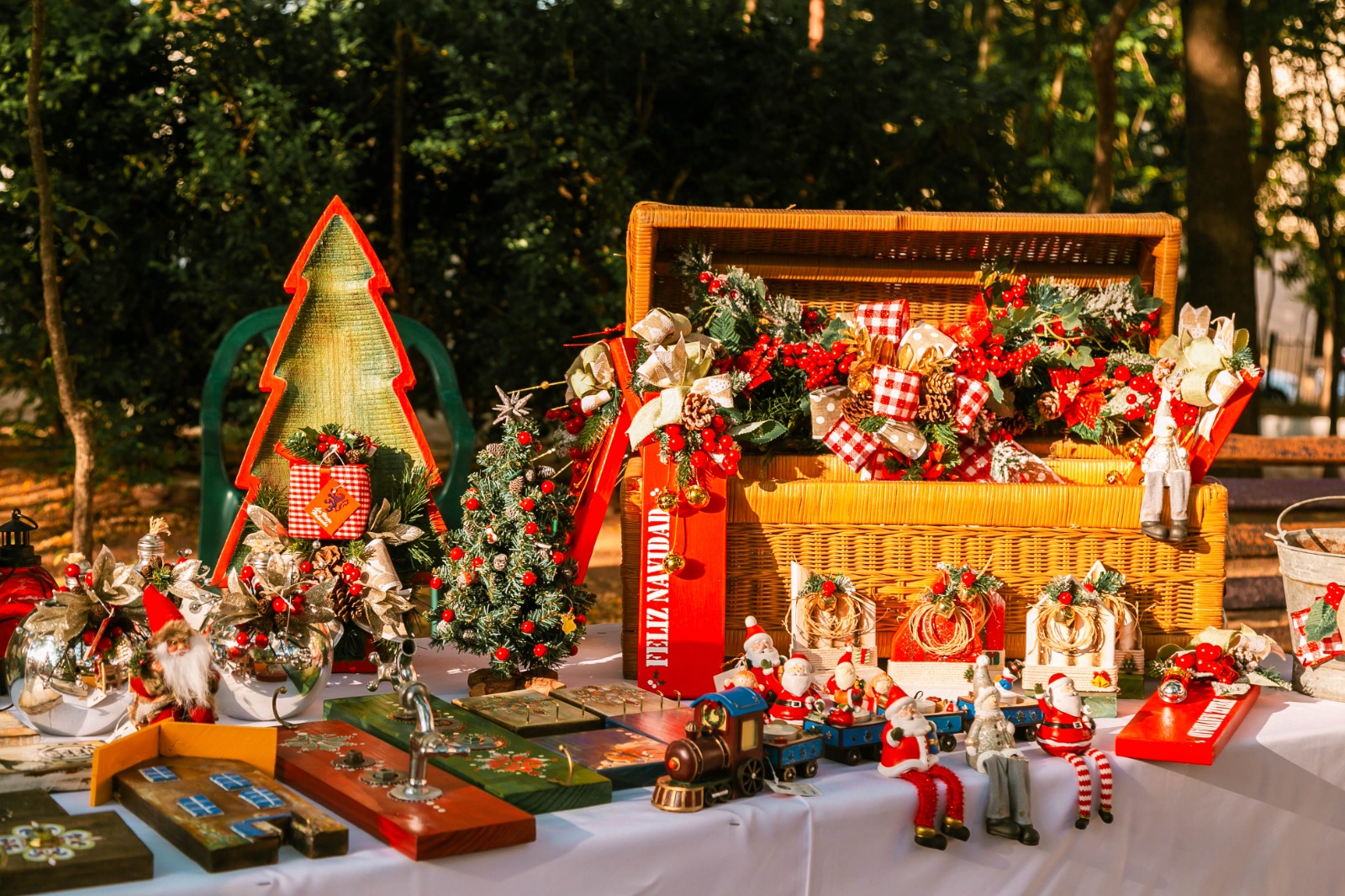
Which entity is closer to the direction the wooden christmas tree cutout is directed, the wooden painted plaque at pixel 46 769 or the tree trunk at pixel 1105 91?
the wooden painted plaque

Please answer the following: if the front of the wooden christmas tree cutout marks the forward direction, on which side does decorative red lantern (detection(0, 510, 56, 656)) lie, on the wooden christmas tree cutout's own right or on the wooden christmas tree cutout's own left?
on the wooden christmas tree cutout's own right

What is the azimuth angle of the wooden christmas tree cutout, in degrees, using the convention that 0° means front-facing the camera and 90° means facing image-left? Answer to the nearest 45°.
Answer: approximately 0°

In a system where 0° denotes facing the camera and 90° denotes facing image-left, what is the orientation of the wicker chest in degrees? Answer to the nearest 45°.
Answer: approximately 0°

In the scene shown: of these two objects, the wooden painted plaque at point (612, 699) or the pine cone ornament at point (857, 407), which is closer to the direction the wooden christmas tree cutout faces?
the wooden painted plaque

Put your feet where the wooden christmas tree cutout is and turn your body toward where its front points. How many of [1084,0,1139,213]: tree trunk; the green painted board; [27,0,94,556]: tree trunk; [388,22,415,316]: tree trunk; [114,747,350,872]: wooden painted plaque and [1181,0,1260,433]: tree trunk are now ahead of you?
2

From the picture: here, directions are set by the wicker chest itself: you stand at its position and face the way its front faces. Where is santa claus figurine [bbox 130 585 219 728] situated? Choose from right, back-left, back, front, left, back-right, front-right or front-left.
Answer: front-right

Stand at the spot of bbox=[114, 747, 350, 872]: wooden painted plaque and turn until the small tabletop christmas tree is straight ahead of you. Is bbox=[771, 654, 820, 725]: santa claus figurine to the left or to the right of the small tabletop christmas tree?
right

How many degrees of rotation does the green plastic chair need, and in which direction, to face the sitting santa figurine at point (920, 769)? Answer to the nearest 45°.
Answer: approximately 45° to its left

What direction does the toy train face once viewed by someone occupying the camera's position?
facing the viewer and to the left of the viewer

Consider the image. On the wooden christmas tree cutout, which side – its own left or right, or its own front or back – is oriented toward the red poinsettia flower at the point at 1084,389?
left

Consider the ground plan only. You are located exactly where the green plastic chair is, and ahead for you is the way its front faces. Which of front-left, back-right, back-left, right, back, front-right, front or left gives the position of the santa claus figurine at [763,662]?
front-left

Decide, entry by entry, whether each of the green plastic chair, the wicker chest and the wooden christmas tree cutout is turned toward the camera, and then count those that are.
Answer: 3

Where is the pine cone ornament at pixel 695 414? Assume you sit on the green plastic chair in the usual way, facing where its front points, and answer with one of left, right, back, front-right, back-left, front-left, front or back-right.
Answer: front-left
